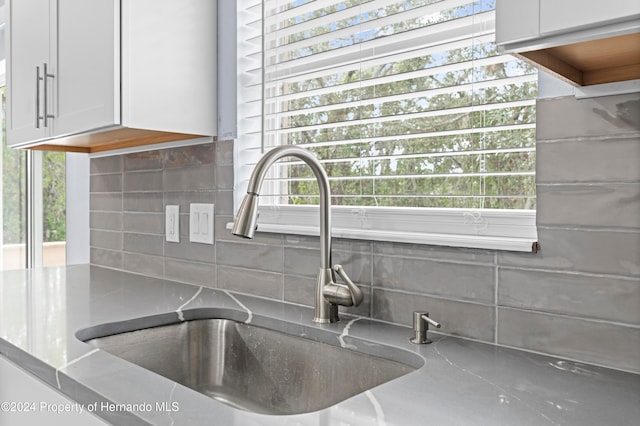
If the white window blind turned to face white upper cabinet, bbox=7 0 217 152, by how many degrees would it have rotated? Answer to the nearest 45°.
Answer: approximately 45° to its right

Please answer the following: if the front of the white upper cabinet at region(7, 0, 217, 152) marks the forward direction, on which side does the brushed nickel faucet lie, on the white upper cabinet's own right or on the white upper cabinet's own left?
on the white upper cabinet's own left

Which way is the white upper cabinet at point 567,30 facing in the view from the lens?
facing the viewer and to the left of the viewer

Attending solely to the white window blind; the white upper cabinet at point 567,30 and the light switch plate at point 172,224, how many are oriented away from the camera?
0

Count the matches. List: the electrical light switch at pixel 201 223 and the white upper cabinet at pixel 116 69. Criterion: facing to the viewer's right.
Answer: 0

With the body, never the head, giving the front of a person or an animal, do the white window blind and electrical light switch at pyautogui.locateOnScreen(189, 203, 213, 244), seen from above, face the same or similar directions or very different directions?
same or similar directions

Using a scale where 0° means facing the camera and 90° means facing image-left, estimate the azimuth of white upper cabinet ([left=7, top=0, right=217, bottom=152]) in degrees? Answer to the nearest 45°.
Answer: approximately 45°

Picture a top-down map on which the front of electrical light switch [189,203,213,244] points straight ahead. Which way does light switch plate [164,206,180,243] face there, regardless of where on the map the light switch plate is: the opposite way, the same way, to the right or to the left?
the same way

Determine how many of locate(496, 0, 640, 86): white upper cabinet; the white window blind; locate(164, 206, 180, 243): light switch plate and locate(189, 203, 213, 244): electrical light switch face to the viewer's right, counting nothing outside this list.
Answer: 0

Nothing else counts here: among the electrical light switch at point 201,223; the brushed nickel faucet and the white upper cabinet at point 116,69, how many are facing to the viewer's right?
0

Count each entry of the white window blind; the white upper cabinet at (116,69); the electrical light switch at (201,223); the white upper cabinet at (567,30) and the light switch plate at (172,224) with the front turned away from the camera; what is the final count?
0
